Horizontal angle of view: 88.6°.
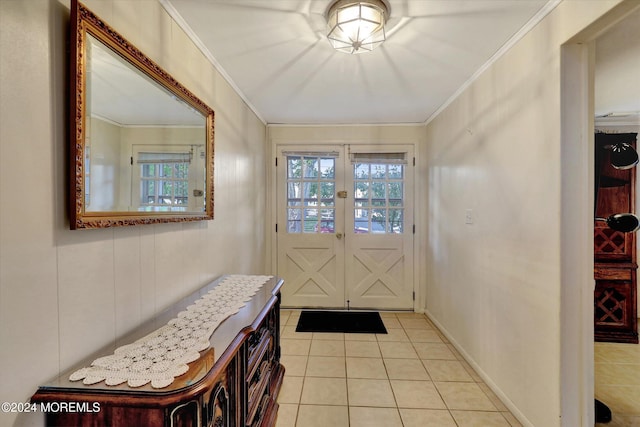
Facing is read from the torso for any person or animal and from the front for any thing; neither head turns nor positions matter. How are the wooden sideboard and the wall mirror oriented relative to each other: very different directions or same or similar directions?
same or similar directions

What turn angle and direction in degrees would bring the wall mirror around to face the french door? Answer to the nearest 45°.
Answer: approximately 90° to its left

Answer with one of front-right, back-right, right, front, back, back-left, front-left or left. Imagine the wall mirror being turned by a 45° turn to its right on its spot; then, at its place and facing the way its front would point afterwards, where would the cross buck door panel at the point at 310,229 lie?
back-left

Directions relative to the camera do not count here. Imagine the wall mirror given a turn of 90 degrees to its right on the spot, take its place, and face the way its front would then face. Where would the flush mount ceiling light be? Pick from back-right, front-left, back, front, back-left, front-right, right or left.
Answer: back-left

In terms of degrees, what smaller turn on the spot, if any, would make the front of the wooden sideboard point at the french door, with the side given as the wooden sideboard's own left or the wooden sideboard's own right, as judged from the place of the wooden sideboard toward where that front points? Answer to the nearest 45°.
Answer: approximately 90° to the wooden sideboard's own left

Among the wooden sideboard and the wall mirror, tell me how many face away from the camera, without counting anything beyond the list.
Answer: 0

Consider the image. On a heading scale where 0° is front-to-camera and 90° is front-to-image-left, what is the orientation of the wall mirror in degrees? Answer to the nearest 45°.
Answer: approximately 315°

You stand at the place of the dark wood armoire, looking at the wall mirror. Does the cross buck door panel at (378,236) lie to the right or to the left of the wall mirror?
right

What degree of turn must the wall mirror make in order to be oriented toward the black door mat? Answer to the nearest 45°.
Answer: approximately 90° to its left

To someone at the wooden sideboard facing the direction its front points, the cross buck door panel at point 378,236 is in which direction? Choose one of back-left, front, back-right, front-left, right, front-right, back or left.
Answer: left
